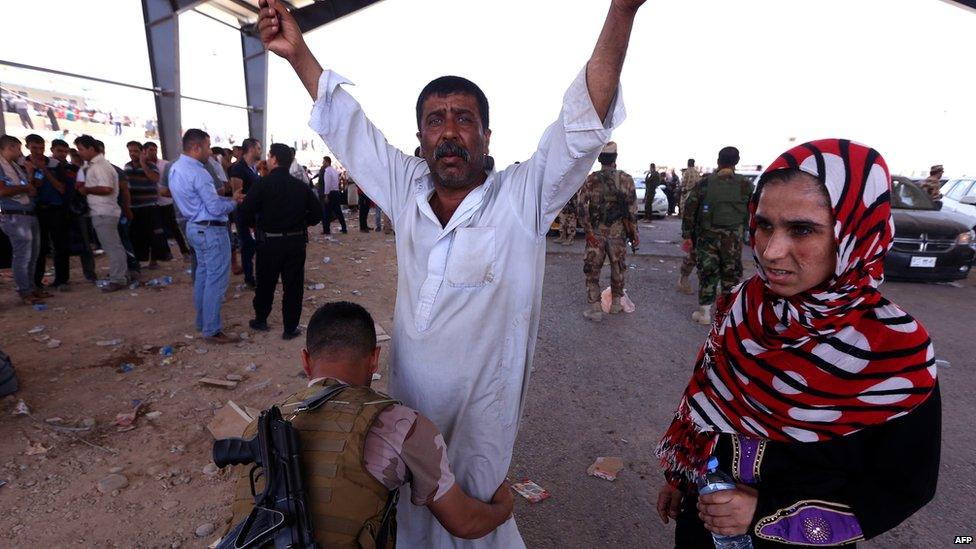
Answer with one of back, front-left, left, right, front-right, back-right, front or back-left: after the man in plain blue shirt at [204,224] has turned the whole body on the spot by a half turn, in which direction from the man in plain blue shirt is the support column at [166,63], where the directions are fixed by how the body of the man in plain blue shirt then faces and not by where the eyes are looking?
right

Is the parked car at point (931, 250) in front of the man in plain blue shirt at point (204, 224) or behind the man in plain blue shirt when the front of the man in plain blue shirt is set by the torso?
in front

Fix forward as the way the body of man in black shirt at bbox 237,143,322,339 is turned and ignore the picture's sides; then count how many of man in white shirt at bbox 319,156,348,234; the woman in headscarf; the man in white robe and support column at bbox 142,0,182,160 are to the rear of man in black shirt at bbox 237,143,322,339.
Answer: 2

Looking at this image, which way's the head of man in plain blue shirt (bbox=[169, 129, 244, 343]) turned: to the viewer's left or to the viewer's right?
to the viewer's right

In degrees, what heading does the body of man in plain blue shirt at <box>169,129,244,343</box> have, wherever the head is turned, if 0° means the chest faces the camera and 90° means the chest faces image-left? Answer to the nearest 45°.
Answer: approximately 270°

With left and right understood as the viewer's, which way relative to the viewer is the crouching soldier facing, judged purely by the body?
facing away from the viewer

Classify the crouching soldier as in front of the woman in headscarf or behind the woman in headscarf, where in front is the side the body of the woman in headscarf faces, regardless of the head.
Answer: in front

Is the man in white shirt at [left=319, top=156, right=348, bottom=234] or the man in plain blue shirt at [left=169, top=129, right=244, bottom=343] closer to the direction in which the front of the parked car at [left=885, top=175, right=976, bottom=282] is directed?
the man in plain blue shirt

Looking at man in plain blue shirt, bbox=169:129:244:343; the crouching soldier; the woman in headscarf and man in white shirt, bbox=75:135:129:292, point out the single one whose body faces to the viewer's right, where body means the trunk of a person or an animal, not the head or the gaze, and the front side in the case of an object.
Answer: the man in plain blue shirt

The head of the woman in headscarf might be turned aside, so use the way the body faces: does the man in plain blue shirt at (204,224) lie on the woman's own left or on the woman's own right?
on the woman's own right

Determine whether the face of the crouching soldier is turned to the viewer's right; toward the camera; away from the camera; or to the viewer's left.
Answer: away from the camera

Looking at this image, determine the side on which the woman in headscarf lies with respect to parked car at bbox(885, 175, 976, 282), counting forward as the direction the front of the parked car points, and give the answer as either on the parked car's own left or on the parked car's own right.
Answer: on the parked car's own right
